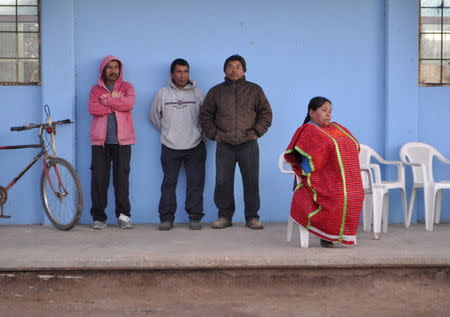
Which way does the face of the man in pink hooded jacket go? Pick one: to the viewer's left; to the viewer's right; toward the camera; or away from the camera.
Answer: toward the camera

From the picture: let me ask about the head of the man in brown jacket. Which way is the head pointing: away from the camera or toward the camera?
toward the camera

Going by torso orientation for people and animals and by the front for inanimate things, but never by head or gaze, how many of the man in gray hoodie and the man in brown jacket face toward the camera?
2

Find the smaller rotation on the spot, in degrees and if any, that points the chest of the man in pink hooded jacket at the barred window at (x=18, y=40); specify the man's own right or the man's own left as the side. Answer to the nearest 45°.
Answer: approximately 135° to the man's own right

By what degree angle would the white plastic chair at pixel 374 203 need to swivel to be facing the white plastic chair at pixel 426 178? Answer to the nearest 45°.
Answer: approximately 90° to its left

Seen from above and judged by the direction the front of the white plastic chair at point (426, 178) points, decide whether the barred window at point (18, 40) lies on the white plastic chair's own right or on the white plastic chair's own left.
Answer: on the white plastic chair's own right

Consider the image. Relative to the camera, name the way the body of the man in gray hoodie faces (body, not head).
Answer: toward the camera

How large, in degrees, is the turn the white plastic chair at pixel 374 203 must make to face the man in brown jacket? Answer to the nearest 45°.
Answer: approximately 135° to its right

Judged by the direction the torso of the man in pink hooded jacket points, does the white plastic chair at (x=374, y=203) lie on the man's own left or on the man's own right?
on the man's own left

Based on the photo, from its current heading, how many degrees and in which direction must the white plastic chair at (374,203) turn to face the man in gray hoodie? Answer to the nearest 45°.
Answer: approximately 135° to its right

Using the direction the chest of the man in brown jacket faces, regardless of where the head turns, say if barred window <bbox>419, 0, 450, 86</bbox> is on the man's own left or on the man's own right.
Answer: on the man's own left

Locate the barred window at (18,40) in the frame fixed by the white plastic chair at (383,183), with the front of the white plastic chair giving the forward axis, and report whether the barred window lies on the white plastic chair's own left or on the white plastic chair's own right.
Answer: on the white plastic chair's own right

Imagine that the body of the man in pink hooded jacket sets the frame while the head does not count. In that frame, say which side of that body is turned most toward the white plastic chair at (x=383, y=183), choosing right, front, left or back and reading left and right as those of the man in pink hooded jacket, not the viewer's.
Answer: left

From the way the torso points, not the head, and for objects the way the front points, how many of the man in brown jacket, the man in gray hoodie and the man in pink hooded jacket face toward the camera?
3

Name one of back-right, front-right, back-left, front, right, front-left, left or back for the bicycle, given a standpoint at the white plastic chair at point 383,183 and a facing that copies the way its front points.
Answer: back-right

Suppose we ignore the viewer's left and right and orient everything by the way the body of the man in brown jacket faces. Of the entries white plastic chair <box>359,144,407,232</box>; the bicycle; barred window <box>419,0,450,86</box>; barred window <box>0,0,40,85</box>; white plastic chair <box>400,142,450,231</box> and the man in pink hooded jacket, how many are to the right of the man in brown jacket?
3

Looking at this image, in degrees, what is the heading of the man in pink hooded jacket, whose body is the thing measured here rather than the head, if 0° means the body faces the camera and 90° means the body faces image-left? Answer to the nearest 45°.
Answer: approximately 0°

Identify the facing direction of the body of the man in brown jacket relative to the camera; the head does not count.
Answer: toward the camera

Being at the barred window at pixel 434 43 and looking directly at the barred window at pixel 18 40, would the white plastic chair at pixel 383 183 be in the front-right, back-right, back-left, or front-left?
front-left
